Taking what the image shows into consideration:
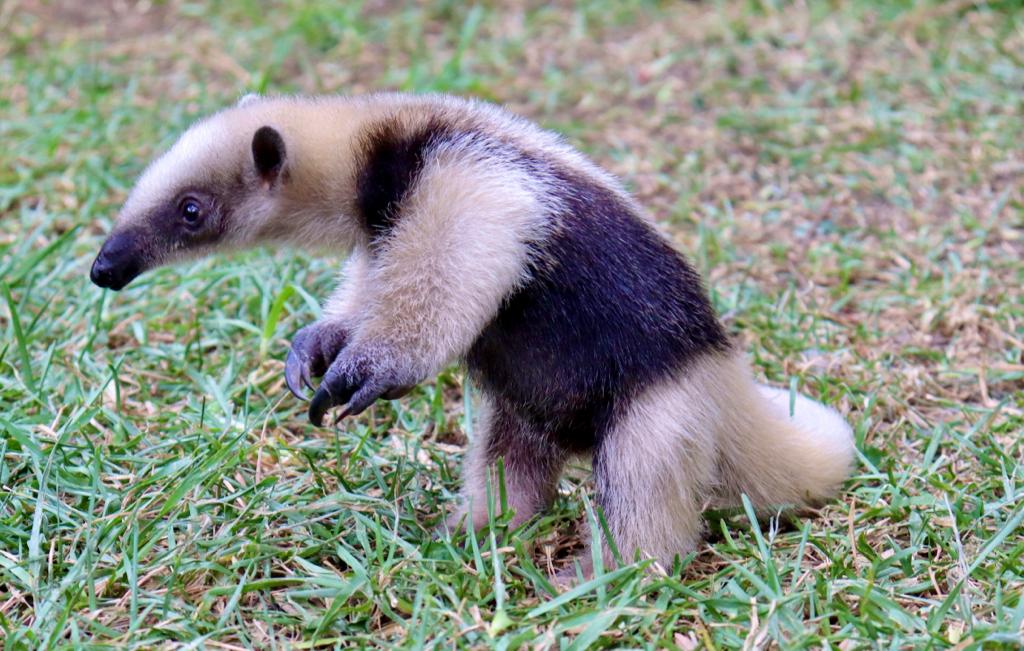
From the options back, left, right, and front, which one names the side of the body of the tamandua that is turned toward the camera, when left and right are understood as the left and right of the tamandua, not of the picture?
left
